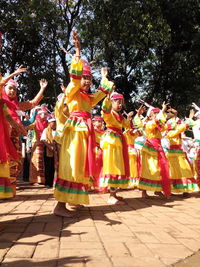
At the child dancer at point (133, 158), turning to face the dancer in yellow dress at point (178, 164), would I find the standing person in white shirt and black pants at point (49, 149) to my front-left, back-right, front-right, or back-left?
back-right

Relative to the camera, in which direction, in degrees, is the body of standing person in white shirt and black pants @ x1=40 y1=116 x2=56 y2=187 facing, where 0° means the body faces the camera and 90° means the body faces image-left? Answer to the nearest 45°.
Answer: approximately 315°

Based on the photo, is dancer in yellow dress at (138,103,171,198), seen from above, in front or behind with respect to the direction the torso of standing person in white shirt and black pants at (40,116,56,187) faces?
in front

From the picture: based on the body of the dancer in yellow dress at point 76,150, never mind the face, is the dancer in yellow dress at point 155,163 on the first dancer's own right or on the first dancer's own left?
on the first dancer's own left

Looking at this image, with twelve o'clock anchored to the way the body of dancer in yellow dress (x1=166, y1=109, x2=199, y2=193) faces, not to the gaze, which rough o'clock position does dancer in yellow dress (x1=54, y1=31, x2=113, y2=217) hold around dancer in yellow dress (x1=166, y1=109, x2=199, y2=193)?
dancer in yellow dress (x1=54, y1=31, x2=113, y2=217) is roughly at 2 o'clock from dancer in yellow dress (x1=166, y1=109, x2=199, y2=193).
